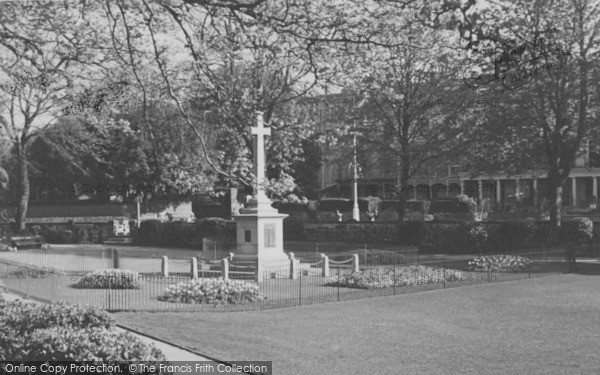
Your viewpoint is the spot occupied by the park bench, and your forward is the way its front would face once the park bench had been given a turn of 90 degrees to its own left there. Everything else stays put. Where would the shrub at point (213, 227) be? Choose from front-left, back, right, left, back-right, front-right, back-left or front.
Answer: front

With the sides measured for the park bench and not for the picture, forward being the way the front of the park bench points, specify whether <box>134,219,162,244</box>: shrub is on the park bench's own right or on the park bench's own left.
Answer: on the park bench's own left

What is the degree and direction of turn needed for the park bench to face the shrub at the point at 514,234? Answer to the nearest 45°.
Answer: approximately 45° to its left

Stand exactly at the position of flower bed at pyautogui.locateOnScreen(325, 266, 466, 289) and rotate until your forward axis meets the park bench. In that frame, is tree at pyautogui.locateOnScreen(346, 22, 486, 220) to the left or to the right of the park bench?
right

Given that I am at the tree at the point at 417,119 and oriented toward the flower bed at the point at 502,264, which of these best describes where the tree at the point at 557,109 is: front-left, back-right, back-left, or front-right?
front-left

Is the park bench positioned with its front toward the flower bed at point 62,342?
yes

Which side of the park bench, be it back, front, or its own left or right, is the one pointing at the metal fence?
front

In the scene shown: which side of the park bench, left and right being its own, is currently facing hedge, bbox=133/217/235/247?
left

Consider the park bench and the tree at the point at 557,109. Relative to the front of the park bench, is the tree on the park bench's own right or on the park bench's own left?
on the park bench's own left

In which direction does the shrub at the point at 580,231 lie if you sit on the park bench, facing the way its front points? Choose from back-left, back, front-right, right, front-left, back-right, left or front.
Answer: front-left

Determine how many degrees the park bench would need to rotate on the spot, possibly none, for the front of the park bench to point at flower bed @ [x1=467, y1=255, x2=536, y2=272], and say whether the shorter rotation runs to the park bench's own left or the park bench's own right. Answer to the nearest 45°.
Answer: approximately 45° to the park bench's own left

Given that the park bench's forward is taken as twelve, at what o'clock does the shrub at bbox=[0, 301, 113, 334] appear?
The shrub is roughly at 12 o'clock from the park bench.

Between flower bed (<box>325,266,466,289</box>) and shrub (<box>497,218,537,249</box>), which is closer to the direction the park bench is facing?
the flower bed

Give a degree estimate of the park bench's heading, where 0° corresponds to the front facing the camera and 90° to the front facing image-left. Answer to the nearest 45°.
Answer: approximately 0°

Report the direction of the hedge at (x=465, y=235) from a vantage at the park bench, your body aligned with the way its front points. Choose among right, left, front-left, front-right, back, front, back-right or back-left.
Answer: front-left

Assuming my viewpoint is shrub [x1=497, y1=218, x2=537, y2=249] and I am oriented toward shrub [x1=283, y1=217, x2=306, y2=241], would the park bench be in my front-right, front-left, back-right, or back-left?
front-left
